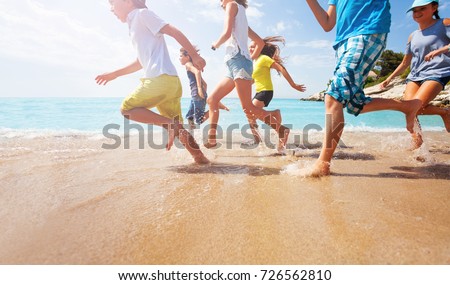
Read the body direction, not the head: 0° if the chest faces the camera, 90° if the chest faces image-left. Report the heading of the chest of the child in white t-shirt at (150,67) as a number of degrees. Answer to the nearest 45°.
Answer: approximately 90°
